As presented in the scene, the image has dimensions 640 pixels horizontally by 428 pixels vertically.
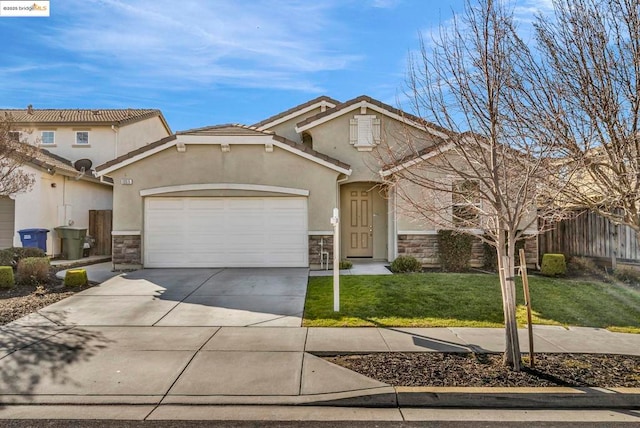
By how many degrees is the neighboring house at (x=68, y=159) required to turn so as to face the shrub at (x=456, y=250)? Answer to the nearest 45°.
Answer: approximately 45° to its left

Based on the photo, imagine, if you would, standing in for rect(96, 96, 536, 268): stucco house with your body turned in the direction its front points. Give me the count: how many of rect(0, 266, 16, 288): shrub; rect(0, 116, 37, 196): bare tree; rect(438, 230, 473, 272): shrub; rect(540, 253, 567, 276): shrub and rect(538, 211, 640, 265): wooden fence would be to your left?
3

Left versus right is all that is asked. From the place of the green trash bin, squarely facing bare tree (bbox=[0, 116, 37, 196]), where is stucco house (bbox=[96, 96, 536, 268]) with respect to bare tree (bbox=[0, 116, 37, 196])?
left

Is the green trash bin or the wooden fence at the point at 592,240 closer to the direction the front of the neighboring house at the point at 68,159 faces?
the green trash bin

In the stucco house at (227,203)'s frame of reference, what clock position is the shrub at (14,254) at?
The shrub is roughly at 3 o'clock from the stucco house.

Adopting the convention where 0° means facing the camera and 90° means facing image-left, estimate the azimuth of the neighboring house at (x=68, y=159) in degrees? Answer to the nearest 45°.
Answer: approximately 0°

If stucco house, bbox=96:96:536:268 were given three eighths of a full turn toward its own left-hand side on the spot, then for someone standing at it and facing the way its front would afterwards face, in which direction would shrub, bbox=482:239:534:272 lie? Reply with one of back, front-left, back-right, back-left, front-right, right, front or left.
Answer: front-right

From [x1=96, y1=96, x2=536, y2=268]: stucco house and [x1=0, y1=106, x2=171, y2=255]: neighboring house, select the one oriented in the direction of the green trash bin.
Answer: the neighboring house

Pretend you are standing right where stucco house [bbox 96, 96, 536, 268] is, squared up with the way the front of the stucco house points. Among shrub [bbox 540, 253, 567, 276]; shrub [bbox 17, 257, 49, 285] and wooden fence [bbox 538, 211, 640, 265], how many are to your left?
2

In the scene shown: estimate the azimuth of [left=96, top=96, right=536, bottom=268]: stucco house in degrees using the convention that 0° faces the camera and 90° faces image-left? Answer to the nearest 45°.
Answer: approximately 0°

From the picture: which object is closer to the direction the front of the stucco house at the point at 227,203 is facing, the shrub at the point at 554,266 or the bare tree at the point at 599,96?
the bare tree

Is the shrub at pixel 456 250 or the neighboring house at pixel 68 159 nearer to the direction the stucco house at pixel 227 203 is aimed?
the shrub

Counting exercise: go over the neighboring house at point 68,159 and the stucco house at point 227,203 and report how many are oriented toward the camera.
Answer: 2
